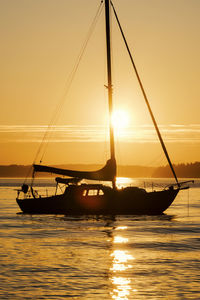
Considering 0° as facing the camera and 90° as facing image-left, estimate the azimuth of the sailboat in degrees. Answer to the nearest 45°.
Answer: approximately 270°
